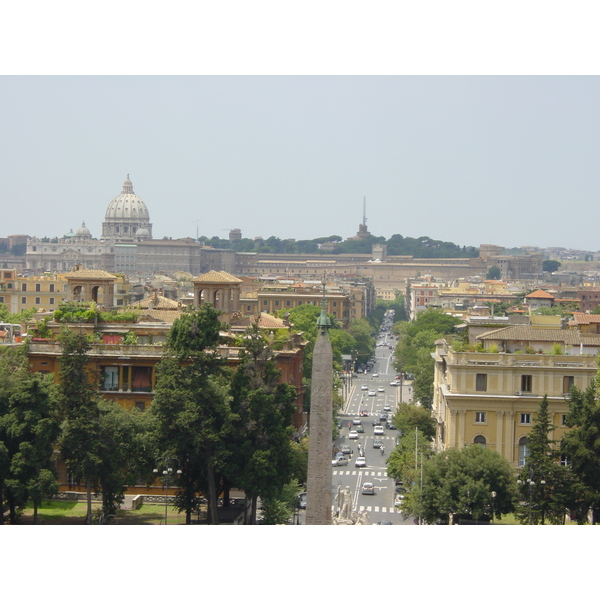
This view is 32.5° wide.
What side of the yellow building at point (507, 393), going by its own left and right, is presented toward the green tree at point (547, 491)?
front

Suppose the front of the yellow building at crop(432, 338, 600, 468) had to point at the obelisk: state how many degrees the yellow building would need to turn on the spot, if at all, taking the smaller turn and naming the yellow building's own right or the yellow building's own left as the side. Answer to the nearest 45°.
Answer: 0° — it already faces it

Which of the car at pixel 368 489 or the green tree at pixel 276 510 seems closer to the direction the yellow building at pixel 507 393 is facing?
the green tree

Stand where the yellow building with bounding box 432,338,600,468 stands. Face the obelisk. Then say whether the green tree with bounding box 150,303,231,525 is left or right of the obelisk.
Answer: right

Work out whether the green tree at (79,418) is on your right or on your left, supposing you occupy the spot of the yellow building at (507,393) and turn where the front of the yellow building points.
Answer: on your right

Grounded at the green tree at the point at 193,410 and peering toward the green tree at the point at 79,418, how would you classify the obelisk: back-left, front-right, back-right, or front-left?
back-left

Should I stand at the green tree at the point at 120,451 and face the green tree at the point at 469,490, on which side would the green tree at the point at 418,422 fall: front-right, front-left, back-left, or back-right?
front-left

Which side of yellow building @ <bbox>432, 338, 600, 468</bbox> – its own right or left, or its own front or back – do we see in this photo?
front

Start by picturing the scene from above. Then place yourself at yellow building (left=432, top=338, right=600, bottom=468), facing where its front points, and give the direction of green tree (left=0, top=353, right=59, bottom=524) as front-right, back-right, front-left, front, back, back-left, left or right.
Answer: front-right

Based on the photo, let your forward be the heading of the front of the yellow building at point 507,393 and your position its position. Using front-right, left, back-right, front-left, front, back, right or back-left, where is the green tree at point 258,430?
front-right
